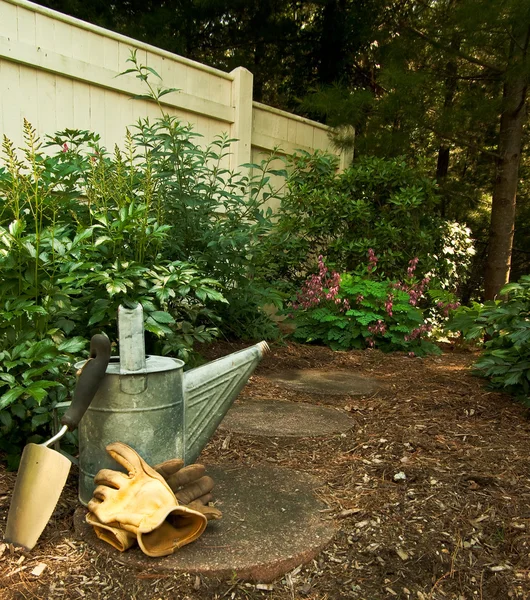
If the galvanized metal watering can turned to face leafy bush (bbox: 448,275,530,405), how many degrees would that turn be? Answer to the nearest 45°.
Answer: approximately 45° to its left

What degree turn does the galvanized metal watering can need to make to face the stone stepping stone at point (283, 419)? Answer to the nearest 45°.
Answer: approximately 45° to its left

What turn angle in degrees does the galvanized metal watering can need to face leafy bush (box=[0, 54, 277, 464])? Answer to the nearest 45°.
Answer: approximately 135° to its left

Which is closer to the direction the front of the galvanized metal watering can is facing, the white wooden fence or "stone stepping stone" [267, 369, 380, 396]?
the stone stepping stone

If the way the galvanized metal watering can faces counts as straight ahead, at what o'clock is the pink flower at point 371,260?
The pink flower is roughly at 10 o'clock from the galvanized metal watering can.

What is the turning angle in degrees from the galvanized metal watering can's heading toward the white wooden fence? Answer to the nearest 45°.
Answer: approximately 90° to its left

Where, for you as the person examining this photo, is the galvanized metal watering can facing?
facing to the right of the viewer

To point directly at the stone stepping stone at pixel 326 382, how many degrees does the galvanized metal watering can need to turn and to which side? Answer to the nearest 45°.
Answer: approximately 45° to its left

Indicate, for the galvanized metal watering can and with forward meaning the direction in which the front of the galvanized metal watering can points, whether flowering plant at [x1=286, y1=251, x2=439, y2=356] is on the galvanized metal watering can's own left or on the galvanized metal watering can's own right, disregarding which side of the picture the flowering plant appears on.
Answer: on the galvanized metal watering can's own left

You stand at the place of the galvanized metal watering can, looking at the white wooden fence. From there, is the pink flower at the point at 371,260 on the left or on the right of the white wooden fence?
right
